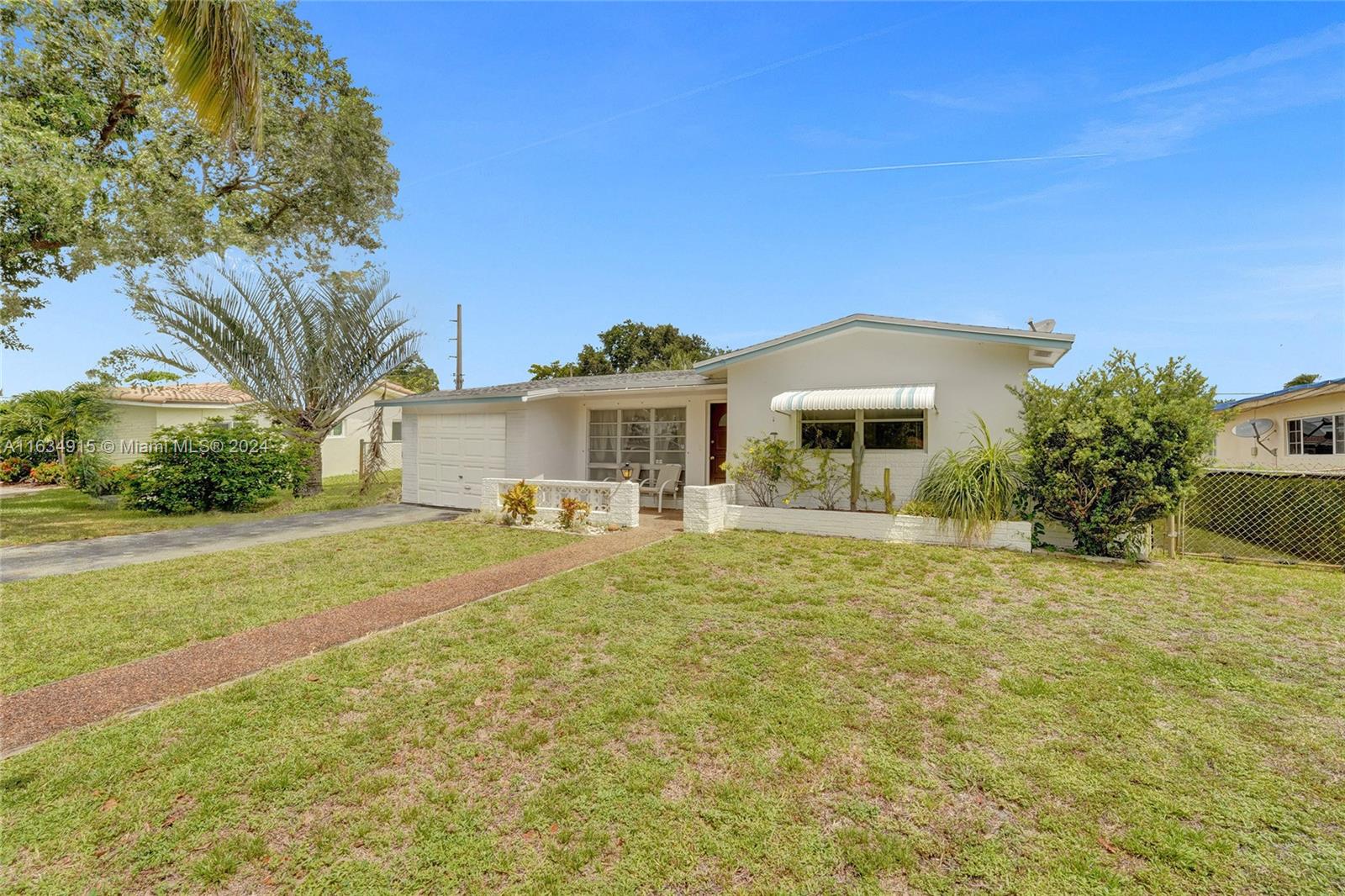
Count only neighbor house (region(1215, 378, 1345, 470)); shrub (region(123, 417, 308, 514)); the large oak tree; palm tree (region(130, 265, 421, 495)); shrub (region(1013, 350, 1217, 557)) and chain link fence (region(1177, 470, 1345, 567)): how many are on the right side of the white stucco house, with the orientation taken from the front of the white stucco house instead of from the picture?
3

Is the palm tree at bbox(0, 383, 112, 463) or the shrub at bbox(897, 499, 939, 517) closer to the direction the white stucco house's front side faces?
the shrub

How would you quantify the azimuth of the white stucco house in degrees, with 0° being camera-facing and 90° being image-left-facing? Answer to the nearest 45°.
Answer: approximately 0°

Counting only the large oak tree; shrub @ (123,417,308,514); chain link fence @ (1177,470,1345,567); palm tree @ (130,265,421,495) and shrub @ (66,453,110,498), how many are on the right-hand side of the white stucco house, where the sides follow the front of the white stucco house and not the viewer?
4

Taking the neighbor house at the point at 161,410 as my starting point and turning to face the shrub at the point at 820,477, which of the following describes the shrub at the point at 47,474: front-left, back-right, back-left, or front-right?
back-right

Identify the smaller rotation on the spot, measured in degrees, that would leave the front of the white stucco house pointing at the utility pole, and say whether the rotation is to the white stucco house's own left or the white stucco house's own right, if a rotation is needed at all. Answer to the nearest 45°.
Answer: approximately 135° to the white stucco house's own right

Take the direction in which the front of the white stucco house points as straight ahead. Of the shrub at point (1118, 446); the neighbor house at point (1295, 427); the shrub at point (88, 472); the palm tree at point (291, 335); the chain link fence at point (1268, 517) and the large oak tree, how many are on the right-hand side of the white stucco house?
3

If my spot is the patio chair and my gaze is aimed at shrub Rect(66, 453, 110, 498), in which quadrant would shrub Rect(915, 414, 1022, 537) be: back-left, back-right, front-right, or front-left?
back-left

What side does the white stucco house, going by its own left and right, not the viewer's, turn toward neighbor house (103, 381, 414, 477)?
right

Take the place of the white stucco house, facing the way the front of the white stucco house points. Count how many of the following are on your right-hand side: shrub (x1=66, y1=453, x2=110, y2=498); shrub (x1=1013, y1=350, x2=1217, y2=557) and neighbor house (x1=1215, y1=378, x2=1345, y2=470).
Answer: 1

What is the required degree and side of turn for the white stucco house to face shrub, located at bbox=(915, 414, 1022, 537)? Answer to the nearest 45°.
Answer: approximately 45° to its left

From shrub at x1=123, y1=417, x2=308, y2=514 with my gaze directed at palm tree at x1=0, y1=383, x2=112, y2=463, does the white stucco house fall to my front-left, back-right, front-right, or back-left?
back-right

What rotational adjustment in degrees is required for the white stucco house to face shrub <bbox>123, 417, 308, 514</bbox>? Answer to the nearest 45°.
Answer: approximately 90° to its right

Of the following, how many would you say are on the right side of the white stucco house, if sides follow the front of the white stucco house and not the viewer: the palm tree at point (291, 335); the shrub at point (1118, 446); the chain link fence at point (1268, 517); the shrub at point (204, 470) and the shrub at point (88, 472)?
3
